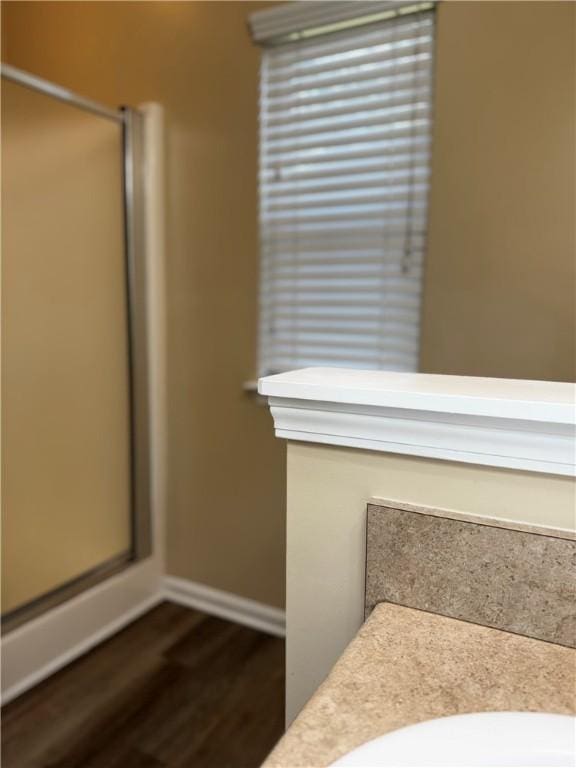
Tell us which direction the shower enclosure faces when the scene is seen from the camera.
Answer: facing the viewer and to the right of the viewer

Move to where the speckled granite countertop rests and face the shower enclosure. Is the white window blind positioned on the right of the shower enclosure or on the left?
right

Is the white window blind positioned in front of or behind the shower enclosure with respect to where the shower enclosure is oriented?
in front

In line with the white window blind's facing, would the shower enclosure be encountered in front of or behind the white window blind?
in front

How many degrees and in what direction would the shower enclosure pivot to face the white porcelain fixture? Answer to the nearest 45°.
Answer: approximately 45° to its right

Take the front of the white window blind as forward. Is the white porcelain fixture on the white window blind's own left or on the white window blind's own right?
on the white window blind's own left

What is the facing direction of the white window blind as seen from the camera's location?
facing the viewer and to the left of the viewer

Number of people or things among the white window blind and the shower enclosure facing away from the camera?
0

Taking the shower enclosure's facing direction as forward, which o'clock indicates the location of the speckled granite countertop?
The speckled granite countertop is roughly at 1 o'clock from the shower enclosure.
